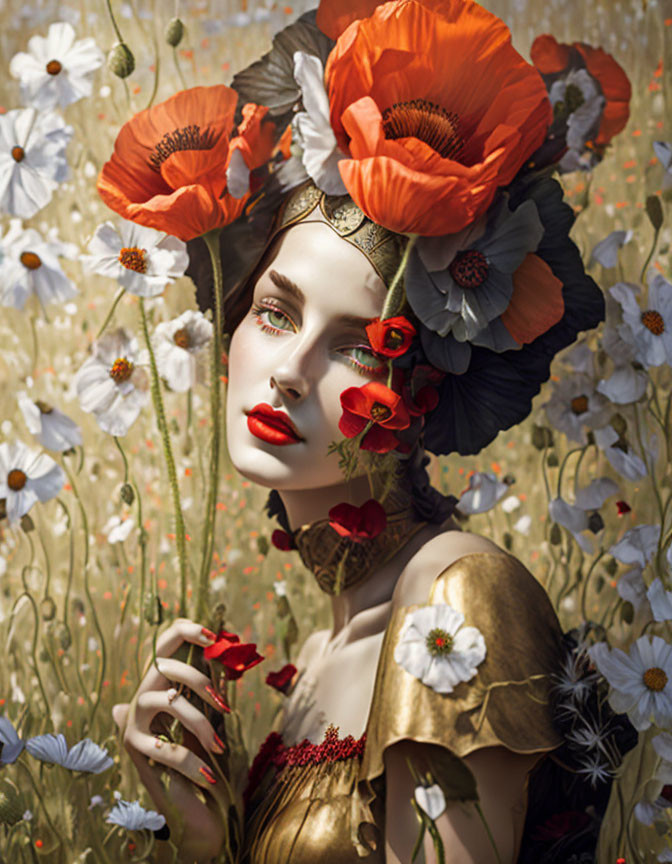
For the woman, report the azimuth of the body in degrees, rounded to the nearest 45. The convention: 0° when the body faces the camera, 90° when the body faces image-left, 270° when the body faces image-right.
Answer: approximately 45°

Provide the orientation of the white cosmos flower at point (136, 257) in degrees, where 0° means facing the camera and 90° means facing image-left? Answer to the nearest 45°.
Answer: approximately 0°
